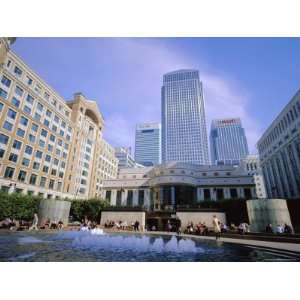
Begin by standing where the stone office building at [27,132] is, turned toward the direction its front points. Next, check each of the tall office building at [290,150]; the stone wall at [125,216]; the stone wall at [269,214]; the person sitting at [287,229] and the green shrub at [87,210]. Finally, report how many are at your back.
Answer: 0

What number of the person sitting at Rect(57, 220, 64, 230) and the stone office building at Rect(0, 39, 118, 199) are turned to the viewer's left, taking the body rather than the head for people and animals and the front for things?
0

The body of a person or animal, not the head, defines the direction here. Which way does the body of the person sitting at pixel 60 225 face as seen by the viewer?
toward the camera

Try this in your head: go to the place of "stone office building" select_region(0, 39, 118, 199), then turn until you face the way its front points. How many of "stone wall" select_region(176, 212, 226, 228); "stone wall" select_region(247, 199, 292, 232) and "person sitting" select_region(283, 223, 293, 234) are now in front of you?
3

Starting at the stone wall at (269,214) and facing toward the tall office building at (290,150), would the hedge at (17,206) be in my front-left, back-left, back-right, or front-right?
back-left

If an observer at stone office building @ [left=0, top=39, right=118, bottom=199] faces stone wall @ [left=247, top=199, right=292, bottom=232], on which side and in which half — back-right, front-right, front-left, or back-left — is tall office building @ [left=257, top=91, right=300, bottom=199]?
front-left

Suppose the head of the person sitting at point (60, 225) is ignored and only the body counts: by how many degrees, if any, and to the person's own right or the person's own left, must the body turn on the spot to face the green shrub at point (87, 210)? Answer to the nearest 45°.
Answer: approximately 135° to the person's own left

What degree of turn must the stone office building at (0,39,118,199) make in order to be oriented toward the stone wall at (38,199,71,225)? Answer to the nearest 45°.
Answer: approximately 45° to its right

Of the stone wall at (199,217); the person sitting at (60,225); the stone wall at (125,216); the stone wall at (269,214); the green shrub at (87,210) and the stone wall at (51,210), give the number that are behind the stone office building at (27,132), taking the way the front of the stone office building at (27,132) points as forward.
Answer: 0

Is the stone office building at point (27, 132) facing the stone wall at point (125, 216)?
yes

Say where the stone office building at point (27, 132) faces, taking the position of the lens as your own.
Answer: facing the viewer and to the right of the viewer

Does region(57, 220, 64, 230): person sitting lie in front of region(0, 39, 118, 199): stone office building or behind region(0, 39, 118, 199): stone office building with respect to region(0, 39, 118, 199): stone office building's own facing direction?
in front

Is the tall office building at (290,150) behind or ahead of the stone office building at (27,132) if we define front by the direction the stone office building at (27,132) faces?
ahead

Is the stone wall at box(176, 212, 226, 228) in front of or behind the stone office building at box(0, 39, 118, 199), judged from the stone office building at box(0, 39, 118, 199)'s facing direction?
in front

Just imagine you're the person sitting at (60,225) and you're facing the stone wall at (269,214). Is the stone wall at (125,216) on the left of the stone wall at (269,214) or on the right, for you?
left

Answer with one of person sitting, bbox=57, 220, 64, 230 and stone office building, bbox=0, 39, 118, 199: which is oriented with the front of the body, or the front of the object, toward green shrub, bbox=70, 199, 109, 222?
the stone office building

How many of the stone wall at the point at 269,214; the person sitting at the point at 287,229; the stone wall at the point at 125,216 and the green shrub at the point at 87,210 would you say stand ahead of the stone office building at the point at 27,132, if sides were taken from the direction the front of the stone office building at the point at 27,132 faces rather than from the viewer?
4
